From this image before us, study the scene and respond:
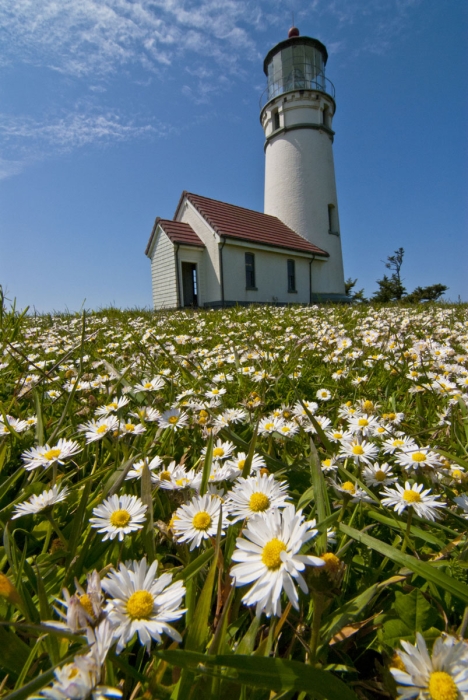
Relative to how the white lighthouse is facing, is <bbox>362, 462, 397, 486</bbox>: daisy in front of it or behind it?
in front

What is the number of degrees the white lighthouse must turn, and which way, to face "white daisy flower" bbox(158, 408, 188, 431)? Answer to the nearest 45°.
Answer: approximately 45° to its left

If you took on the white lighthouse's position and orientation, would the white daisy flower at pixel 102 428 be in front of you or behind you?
in front

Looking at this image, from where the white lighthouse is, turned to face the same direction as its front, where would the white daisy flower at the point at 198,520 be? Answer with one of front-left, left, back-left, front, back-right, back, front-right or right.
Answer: front-left

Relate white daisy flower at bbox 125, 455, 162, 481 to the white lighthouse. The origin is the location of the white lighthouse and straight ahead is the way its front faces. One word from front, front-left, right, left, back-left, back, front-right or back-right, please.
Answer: front-left
